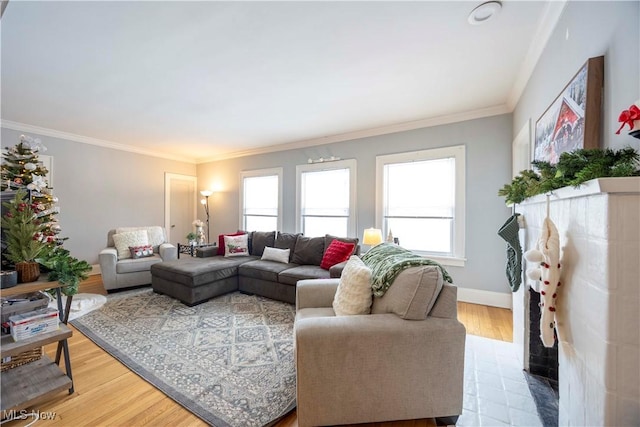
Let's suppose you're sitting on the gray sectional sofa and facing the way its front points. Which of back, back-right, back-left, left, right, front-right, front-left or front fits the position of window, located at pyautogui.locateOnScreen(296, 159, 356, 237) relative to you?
back

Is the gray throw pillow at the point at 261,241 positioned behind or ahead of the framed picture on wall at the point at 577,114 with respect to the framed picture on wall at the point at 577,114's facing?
ahead

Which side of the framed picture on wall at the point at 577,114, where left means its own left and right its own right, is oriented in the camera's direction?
left

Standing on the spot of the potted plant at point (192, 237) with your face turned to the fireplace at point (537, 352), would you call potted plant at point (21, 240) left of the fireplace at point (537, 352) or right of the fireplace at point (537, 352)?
right

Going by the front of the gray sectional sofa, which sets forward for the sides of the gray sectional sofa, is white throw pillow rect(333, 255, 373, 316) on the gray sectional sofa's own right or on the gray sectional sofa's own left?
on the gray sectional sofa's own left

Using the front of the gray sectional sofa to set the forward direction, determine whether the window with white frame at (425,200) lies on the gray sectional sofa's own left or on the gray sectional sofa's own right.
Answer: on the gray sectional sofa's own left

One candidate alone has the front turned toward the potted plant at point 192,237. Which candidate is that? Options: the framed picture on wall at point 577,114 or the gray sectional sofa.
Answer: the framed picture on wall

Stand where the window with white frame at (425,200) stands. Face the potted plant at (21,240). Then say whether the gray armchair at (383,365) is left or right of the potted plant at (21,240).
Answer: left

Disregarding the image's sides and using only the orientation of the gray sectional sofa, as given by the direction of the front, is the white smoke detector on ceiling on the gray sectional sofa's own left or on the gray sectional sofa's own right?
on the gray sectional sofa's own left
